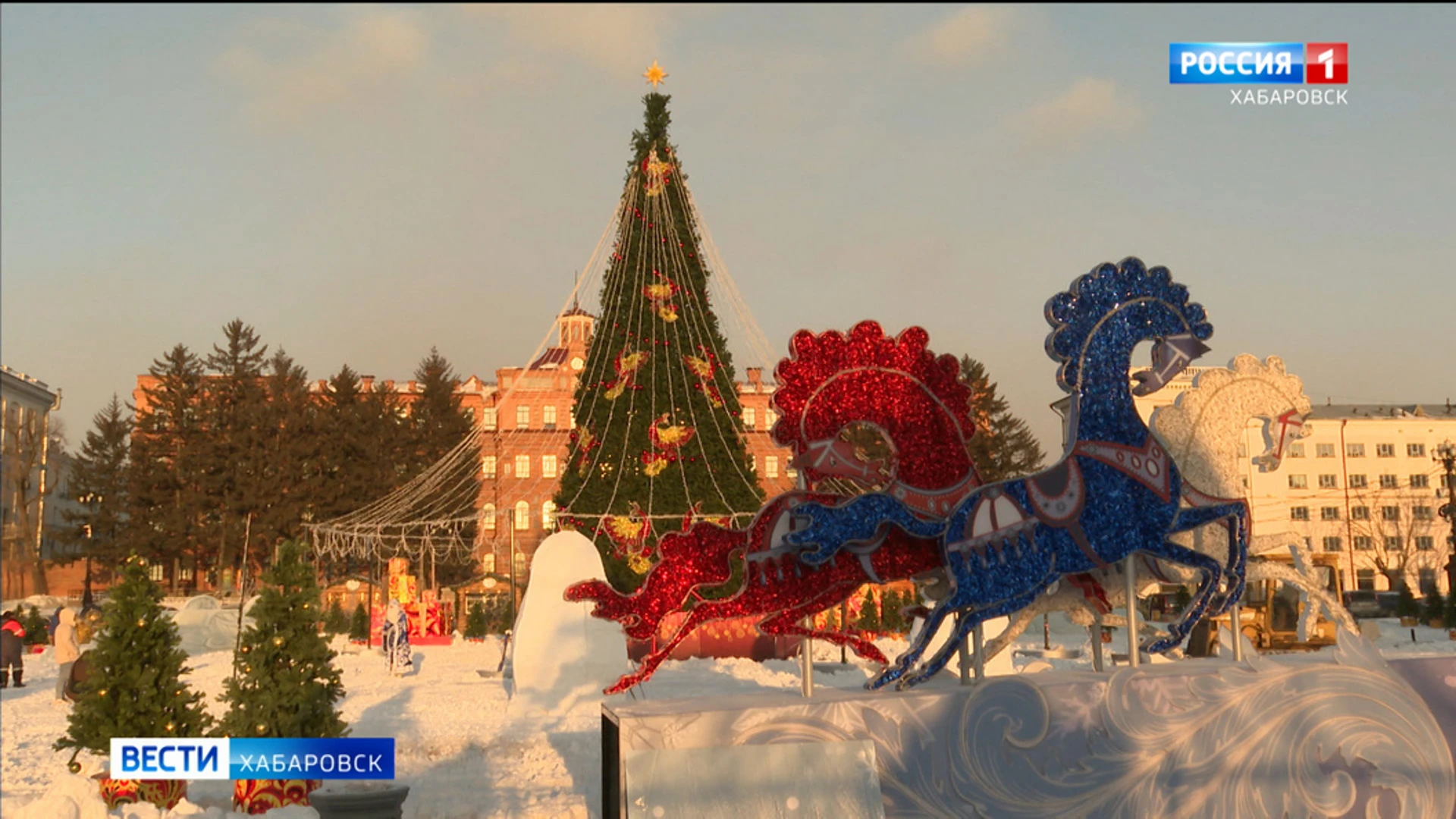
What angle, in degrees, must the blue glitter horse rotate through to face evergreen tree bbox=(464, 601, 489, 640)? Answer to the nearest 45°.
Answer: approximately 135° to its left

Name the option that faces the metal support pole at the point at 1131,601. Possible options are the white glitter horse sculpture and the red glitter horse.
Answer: the red glitter horse

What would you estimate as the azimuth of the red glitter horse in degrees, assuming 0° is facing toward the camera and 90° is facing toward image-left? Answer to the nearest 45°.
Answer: approximately 270°

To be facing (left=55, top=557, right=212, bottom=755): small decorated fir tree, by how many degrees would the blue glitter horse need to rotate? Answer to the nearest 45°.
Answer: approximately 180°

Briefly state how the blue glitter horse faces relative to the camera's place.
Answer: facing to the right of the viewer

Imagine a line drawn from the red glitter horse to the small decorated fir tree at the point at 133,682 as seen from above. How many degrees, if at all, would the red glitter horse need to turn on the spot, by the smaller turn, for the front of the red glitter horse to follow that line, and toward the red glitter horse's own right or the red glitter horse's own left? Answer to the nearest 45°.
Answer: approximately 180°

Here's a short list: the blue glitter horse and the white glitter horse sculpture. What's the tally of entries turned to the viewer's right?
2

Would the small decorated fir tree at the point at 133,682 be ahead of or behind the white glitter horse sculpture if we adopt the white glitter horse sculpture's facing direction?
behind

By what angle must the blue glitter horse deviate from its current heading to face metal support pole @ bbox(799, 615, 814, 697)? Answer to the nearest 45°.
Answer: approximately 180°

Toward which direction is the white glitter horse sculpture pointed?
to the viewer's right
